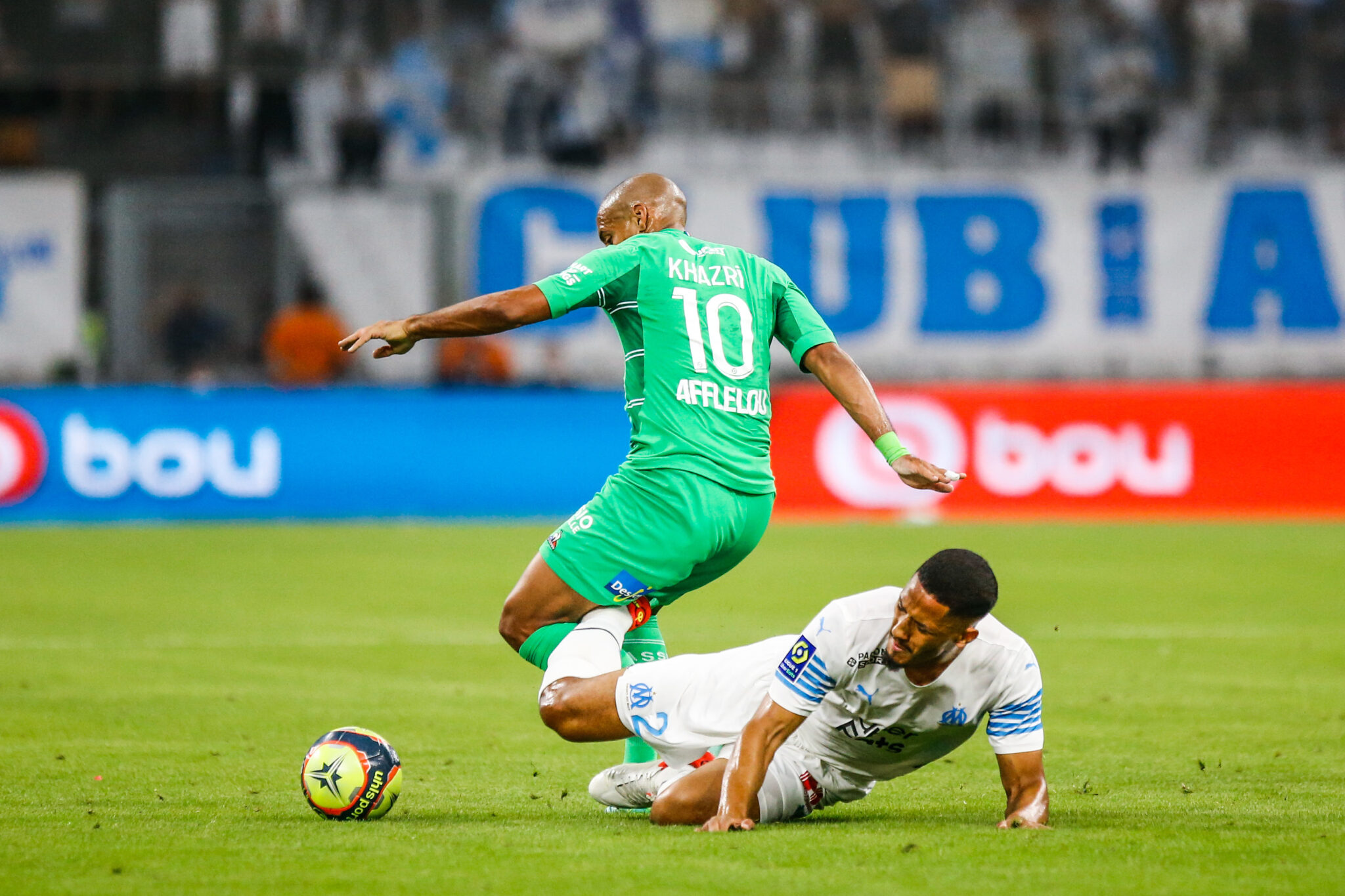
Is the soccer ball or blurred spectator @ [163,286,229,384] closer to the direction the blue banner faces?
the soccer ball

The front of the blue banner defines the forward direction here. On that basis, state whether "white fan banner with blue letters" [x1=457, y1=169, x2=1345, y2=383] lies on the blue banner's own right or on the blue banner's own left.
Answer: on the blue banner's own left

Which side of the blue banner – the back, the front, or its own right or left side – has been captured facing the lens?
front

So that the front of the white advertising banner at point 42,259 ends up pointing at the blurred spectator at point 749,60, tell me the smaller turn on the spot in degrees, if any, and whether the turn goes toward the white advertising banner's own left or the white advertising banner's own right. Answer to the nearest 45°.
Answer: approximately 90° to the white advertising banner's own left

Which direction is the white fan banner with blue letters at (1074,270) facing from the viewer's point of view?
toward the camera

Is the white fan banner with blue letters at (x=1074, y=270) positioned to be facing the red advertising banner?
yes

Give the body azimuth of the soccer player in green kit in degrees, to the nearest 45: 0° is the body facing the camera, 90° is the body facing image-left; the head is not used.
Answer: approximately 135°

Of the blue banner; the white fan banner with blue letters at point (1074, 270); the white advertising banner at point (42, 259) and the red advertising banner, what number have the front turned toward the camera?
4

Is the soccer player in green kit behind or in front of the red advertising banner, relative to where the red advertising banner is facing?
in front

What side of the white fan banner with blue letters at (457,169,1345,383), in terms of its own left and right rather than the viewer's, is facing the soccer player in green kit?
front

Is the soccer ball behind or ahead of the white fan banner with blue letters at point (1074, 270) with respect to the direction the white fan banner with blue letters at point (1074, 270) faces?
ahead

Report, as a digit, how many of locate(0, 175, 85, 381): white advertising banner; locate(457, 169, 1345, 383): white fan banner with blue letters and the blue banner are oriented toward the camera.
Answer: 3

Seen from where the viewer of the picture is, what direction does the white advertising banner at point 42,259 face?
facing the viewer

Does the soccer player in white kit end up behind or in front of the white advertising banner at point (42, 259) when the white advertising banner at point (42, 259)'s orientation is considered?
in front
